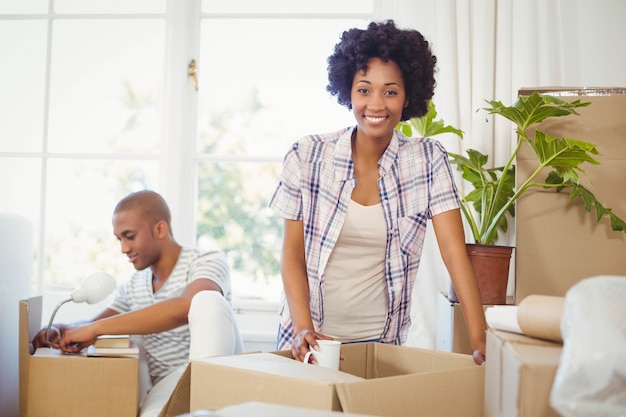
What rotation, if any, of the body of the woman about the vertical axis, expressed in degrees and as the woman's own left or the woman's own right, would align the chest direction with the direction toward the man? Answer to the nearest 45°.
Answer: approximately 135° to the woman's own right

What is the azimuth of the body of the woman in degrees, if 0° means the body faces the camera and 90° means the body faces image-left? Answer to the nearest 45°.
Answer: approximately 0°

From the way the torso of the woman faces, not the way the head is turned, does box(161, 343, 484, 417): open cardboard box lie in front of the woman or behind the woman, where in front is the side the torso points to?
in front

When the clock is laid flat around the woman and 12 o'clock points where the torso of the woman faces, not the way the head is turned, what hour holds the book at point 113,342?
The book is roughly at 3 o'clock from the woman.

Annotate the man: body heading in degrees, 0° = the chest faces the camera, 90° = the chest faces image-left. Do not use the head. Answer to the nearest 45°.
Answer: approximately 45°

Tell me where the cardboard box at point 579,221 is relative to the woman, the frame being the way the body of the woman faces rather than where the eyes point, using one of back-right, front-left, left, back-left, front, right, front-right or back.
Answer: back-left

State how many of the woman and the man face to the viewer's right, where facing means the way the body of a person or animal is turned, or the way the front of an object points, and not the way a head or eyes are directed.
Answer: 0
